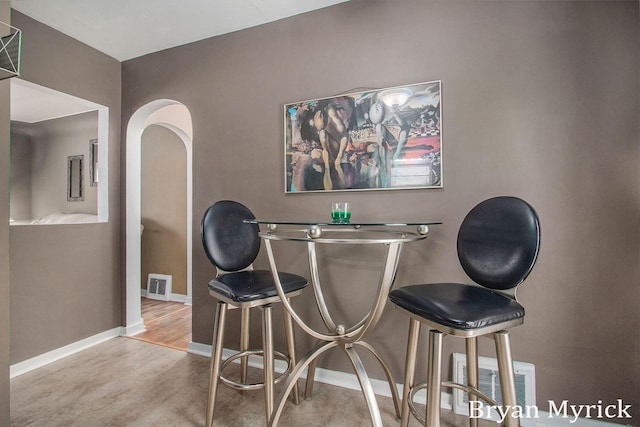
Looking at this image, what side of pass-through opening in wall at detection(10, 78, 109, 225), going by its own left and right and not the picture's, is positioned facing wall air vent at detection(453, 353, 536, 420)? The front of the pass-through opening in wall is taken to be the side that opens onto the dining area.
front

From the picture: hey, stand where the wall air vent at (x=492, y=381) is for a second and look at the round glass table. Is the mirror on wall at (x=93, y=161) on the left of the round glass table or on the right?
right

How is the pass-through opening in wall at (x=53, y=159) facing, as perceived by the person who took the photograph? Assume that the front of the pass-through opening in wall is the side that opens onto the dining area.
facing the viewer and to the right of the viewer

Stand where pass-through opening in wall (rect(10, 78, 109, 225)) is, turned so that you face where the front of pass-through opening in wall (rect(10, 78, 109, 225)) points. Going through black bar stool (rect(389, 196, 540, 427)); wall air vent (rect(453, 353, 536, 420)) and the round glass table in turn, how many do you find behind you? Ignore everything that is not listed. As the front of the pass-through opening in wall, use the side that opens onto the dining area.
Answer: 0

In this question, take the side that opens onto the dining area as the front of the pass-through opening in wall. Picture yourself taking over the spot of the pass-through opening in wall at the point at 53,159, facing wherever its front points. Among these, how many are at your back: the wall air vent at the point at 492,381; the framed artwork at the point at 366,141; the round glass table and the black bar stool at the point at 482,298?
0

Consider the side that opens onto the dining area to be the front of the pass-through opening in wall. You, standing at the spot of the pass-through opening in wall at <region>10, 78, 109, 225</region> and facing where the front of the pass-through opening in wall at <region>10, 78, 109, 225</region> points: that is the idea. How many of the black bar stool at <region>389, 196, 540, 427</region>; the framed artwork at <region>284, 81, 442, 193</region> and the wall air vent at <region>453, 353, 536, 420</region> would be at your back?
0
